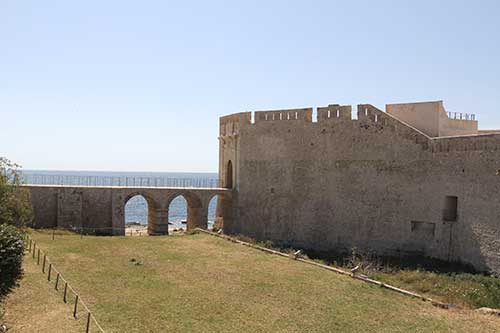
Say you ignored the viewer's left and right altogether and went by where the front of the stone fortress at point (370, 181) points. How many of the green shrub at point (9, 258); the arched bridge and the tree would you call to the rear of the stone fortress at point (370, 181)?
0

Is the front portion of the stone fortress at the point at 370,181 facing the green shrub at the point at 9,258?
no

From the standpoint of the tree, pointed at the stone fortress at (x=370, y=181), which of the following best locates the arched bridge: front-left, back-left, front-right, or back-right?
front-left

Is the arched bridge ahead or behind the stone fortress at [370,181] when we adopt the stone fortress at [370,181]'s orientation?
ahead

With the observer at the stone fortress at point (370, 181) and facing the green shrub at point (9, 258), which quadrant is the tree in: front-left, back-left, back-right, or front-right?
front-right
